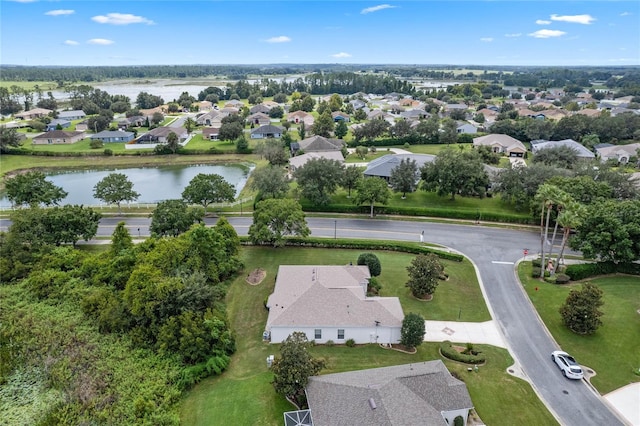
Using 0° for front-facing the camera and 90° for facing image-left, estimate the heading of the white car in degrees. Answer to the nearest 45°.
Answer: approximately 135°

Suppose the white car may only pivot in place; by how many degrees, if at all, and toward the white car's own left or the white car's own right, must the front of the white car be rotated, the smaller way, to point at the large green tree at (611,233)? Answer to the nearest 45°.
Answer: approximately 45° to the white car's own right

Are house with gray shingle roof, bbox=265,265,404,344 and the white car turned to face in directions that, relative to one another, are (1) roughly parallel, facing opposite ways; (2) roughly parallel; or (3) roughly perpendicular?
roughly perpendicular

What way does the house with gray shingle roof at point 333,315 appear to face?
to the viewer's right

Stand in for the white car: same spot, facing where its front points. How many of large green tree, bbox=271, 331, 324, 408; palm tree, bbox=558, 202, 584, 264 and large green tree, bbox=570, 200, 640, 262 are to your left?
1

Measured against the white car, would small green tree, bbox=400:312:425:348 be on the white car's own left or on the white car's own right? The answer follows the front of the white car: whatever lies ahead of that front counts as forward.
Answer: on the white car's own left

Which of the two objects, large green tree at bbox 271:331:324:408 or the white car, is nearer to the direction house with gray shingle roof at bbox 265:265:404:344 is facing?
the white car

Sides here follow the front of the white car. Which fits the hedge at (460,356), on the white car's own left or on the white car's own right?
on the white car's own left

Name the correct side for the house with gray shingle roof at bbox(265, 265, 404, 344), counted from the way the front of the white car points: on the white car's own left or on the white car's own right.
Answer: on the white car's own left

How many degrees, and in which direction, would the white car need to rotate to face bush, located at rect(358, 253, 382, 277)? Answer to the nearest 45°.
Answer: approximately 45° to its left

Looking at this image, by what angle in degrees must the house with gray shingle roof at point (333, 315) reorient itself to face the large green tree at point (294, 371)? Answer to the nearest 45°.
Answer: approximately 90° to its right

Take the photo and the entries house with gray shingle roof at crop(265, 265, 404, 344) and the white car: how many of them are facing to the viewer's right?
1

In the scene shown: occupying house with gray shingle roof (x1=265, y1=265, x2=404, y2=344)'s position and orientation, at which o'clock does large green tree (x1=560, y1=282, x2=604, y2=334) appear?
The large green tree is roughly at 12 o'clock from the house with gray shingle roof.

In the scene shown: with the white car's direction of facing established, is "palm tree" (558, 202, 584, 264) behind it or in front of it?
in front
